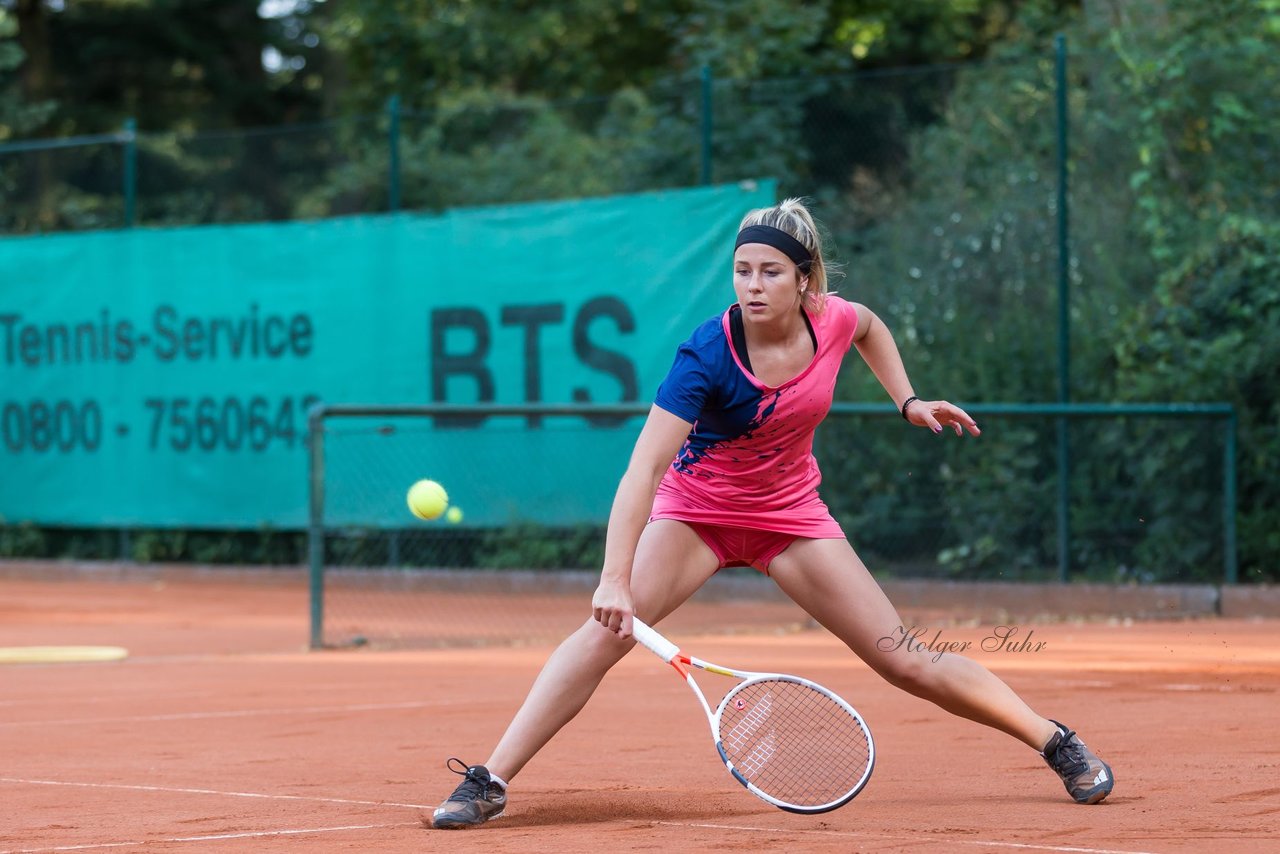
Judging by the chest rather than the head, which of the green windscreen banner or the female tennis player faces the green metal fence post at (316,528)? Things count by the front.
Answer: the green windscreen banner

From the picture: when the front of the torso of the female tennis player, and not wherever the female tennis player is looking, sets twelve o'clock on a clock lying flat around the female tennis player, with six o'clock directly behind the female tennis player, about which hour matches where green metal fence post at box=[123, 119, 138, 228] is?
The green metal fence post is roughly at 5 o'clock from the female tennis player.

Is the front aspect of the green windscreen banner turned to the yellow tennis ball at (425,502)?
yes

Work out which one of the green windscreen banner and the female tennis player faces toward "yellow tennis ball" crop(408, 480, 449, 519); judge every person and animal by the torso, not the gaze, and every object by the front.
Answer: the green windscreen banner

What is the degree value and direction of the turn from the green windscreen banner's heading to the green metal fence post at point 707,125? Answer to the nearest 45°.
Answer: approximately 45° to its left

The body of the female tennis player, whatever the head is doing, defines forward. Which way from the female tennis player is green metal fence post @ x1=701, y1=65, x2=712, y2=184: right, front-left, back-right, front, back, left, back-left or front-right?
back

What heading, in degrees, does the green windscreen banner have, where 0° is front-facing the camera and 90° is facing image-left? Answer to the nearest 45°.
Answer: approximately 0°

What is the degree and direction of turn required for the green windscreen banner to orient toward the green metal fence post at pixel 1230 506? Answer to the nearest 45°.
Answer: approximately 45° to its left

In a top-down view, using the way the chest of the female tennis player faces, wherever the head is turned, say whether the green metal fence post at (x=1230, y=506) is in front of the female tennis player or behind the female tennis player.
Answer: behind

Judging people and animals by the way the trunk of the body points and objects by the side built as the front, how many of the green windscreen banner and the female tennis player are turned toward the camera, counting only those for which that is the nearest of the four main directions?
2

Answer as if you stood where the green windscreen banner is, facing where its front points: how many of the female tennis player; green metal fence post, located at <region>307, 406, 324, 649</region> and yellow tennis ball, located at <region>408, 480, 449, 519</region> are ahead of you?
3
